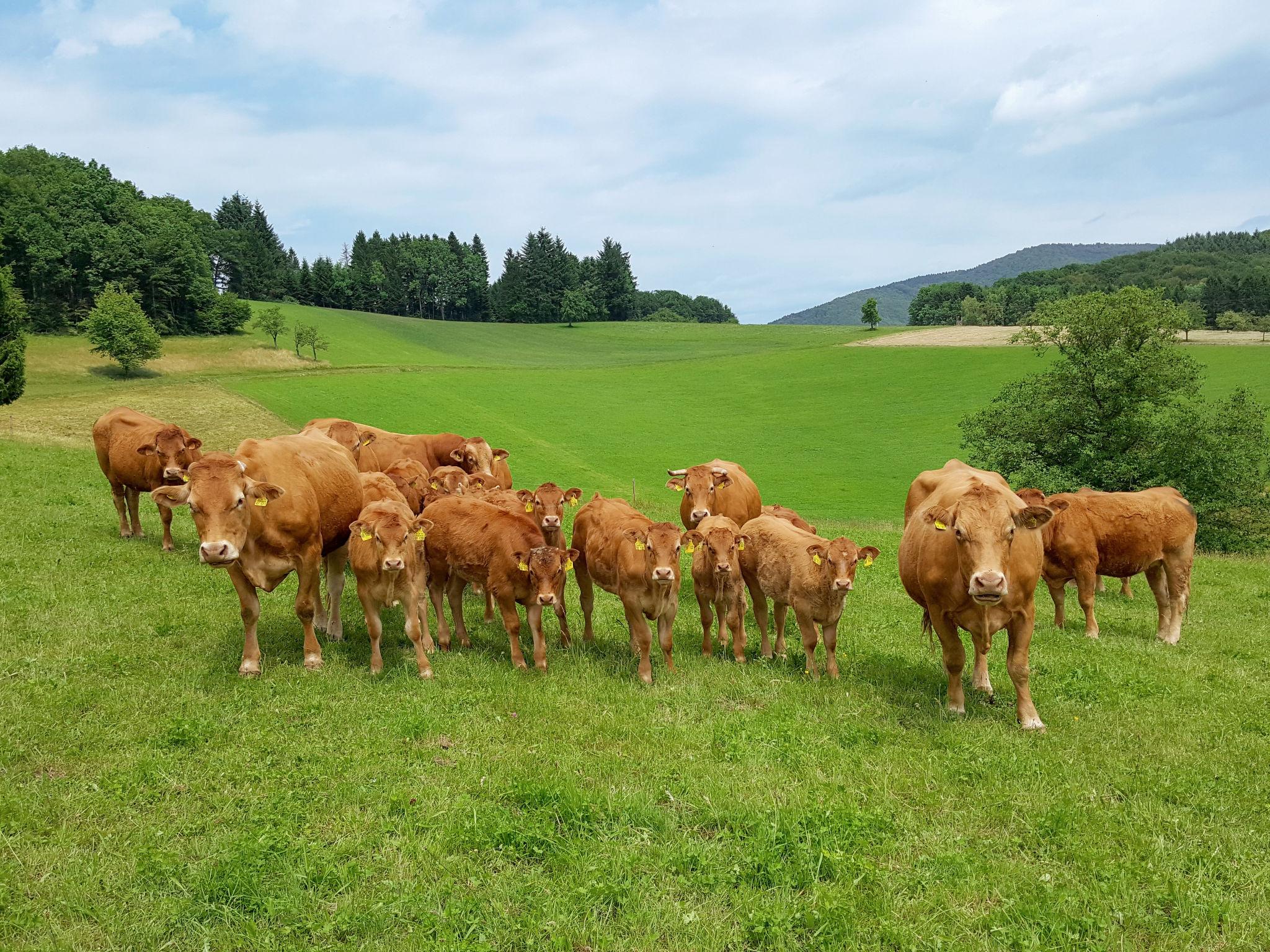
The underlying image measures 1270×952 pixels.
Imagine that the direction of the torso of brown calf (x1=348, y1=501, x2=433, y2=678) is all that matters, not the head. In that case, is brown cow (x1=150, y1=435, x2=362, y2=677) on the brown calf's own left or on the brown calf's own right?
on the brown calf's own right

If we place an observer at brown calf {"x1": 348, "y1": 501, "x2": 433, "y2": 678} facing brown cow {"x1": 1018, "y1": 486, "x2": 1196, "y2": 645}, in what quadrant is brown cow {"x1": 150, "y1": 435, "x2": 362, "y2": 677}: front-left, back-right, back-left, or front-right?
back-left

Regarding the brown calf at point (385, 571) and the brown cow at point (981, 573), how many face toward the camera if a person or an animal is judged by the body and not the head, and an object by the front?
2

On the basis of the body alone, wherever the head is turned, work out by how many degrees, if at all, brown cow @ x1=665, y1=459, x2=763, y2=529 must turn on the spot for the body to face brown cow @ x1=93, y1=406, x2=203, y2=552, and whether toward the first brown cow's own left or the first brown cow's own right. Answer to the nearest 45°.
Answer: approximately 45° to the first brown cow's own right

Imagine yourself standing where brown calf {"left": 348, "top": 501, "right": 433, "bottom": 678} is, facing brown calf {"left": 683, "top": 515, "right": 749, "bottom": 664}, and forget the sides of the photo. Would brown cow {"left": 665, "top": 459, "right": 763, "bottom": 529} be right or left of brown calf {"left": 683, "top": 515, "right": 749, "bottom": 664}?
left

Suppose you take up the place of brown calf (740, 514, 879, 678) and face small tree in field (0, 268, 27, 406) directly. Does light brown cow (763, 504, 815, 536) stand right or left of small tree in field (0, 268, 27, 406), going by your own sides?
right
